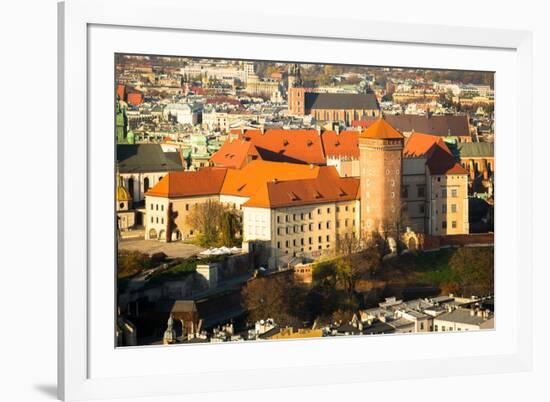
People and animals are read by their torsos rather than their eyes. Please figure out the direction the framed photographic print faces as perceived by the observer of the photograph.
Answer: facing the viewer and to the right of the viewer
